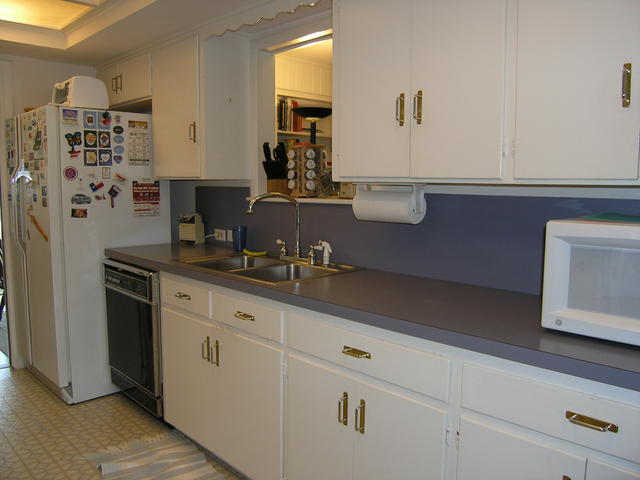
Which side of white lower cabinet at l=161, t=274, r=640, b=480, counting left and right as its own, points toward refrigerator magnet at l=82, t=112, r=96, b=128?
right

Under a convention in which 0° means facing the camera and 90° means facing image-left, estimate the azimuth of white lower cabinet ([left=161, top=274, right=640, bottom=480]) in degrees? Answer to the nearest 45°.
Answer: approximately 45°

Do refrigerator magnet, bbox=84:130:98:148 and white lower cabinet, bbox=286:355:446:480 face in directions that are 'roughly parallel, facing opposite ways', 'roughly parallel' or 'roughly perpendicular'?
roughly perpendicular

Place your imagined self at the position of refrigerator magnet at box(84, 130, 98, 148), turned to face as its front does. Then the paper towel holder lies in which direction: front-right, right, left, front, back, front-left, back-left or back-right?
front-left

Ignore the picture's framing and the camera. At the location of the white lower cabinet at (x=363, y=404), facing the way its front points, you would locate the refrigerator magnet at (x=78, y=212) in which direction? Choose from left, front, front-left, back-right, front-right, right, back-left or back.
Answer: right
